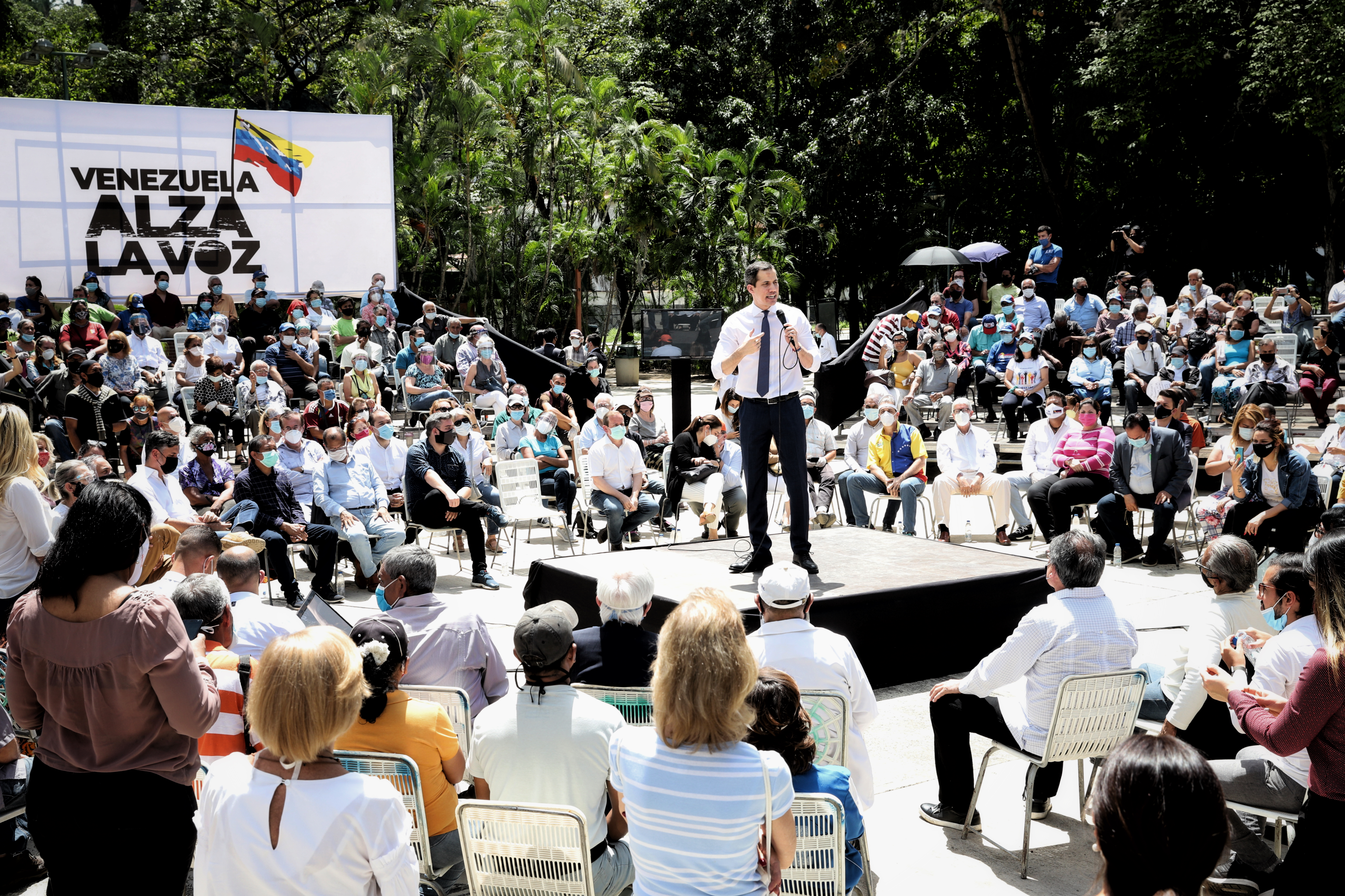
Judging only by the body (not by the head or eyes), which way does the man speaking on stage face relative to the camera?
toward the camera

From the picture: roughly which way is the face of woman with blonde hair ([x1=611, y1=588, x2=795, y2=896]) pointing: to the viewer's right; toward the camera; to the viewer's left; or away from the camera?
away from the camera

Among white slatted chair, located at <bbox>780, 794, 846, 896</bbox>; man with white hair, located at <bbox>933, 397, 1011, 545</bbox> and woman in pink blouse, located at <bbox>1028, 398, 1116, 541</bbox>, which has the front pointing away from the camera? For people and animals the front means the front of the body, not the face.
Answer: the white slatted chair

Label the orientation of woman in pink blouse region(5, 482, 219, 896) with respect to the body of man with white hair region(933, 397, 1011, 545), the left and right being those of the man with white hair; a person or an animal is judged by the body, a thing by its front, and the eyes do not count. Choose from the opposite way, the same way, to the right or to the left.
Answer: the opposite way

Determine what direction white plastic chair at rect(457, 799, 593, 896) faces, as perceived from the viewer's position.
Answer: facing away from the viewer

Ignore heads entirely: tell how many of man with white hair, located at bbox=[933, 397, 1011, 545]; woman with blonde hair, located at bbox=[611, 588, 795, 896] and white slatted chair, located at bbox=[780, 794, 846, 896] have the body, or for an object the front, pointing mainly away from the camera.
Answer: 2

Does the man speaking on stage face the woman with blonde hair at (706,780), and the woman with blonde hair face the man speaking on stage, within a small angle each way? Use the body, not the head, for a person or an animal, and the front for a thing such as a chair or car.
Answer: yes

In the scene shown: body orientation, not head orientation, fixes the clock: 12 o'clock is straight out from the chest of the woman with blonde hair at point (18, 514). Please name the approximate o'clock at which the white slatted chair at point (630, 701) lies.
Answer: The white slatted chair is roughly at 3 o'clock from the woman with blonde hair.

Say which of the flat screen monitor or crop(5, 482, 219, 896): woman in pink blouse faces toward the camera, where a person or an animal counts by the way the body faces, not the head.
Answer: the flat screen monitor

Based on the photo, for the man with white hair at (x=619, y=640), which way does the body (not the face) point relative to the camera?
away from the camera

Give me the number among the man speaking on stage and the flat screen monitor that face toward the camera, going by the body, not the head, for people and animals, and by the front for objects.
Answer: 2

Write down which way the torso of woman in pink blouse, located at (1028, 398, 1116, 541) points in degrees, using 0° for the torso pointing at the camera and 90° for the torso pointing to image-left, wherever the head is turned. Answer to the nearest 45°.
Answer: approximately 45°

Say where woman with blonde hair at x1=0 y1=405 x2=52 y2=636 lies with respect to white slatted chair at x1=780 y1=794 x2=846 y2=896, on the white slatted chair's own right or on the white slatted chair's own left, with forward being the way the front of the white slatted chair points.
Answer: on the white slatted chair's own left

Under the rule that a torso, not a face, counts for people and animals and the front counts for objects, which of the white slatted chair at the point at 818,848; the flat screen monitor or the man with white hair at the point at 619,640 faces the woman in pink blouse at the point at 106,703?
the flat screen monitor

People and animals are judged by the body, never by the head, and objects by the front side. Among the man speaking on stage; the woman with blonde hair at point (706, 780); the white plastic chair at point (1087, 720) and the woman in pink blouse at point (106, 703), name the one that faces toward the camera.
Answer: the man speaking on stage

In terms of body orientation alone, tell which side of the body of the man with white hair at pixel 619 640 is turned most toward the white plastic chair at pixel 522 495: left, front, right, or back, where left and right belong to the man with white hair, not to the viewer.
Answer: front

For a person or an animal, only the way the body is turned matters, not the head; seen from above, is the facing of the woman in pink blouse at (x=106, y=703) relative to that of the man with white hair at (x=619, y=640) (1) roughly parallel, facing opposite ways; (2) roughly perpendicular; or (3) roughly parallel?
roughly parallel

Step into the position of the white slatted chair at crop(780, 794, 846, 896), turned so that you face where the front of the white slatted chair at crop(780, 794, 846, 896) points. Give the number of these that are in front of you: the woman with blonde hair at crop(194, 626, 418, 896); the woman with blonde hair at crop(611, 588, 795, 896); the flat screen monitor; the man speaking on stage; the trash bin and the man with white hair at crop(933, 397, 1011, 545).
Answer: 4

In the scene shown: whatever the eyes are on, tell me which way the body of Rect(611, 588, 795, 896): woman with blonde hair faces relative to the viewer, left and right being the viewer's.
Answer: facing away from the viewer

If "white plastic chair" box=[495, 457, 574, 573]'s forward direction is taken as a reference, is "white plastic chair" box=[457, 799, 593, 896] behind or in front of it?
in front

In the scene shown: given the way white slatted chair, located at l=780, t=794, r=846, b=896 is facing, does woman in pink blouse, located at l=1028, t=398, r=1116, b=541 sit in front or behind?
in front

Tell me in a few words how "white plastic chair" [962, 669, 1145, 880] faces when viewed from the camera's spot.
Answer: facing away from the viewer and to the left of the viewer
